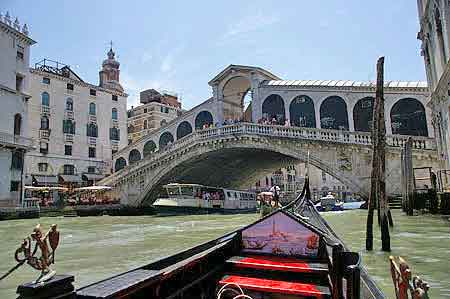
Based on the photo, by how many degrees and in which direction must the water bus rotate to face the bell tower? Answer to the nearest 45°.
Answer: approximately 90° to its right

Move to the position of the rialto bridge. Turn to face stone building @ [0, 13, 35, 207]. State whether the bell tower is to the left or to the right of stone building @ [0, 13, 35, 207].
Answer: right

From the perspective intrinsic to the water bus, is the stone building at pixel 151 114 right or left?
on its right

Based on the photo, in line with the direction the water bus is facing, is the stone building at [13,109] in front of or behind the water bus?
in front

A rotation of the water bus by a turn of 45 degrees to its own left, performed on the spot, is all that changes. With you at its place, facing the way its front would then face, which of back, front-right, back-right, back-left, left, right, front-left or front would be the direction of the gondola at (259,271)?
front
